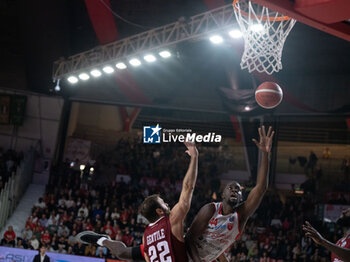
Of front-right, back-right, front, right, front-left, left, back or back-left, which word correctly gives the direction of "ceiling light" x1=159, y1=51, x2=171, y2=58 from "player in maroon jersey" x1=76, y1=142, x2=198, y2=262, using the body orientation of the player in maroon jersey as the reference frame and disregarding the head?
front-left

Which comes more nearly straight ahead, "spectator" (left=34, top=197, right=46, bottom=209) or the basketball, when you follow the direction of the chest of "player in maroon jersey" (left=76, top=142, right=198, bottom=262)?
the basketball

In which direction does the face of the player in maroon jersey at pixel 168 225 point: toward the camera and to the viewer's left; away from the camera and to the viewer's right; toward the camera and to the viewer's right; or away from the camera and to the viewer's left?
away from the camera and to the viewer's right

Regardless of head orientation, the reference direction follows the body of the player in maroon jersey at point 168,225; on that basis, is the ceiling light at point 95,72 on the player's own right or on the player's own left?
on the player's own left

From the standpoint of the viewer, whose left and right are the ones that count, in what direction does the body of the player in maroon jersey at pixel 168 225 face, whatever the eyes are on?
facing away from the viewer and to the right of the viewer

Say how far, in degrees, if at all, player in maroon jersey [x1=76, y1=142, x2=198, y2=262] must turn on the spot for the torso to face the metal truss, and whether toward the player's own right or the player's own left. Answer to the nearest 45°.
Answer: approximately 45° to the player's own left

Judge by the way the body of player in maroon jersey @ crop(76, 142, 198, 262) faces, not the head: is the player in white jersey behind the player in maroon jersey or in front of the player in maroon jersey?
in front

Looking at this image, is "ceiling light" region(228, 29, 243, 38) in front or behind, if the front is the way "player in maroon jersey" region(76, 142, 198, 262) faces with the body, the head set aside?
in front

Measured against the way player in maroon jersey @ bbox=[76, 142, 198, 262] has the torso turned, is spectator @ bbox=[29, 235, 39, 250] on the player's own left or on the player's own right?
on the player's own left
